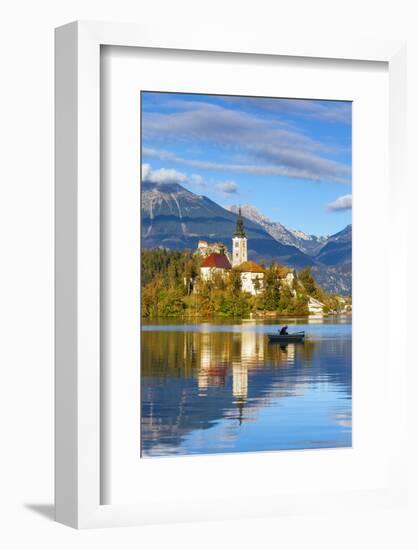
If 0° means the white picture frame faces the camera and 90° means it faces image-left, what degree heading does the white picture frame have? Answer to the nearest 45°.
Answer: approximately 315°
